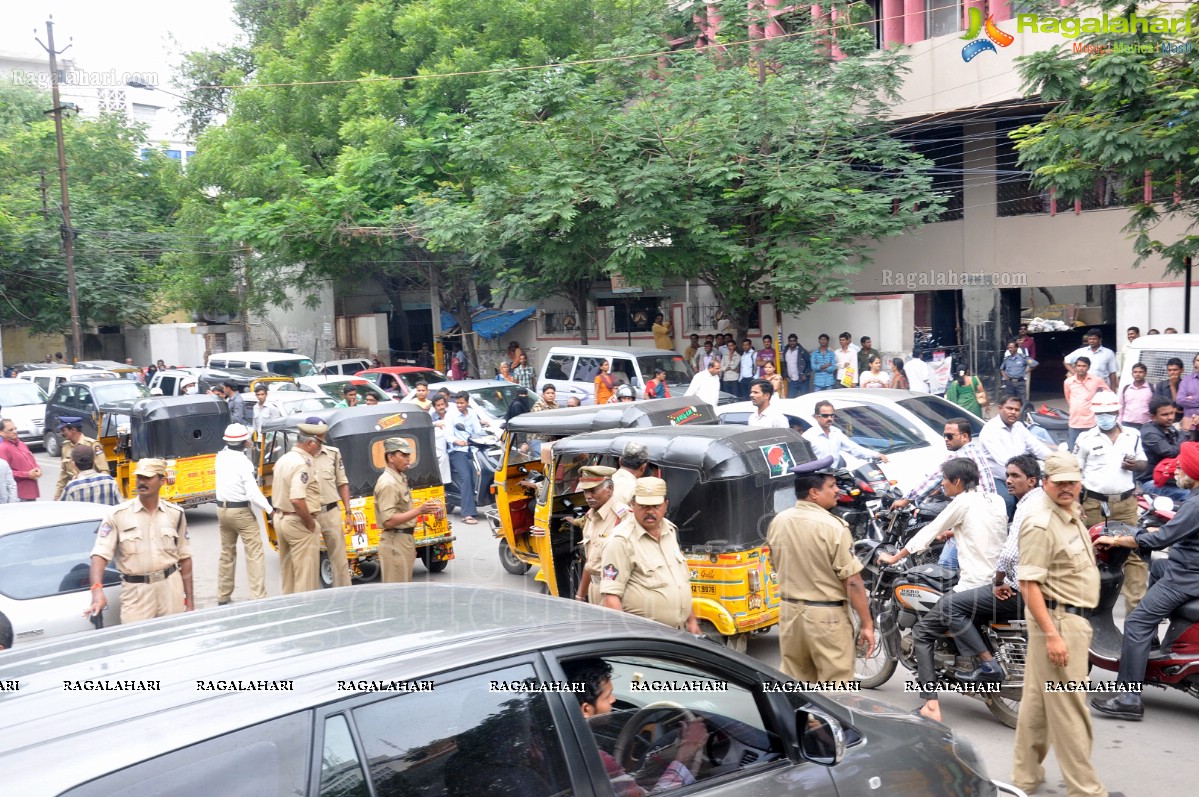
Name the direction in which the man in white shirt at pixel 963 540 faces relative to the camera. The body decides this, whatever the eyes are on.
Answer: to the viewer's left

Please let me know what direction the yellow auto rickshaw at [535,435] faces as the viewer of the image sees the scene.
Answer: facing away from the viewer and to the left of the viewer

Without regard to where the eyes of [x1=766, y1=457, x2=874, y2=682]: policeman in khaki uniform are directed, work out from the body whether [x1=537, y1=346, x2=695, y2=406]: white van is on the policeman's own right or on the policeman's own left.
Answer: on the policeman's own left

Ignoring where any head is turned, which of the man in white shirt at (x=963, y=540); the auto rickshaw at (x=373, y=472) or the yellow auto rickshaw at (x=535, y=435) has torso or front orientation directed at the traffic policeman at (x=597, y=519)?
the man in white shirt

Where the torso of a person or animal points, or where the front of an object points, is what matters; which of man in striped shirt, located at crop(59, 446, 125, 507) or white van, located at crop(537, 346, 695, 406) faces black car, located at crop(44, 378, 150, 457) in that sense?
the man in striped shirt

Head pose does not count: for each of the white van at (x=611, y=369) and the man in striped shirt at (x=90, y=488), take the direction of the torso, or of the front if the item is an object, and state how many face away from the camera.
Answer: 1

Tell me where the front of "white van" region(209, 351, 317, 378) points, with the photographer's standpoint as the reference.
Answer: facing the viewer and to the right of the viewer

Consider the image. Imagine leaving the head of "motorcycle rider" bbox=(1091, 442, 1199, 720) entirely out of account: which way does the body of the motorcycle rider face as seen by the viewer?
to the viewer's left

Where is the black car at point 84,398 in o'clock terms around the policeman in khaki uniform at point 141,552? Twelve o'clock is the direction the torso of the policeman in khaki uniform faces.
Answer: The black car is roughly at 6 o'clock from the policeman in khaki uniform.

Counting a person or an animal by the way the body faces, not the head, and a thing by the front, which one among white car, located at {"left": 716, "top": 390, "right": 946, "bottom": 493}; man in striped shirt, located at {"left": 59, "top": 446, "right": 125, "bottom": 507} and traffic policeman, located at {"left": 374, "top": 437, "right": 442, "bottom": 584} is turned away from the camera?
the man in striped shirt

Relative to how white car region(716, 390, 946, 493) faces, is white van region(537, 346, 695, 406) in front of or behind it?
behind
